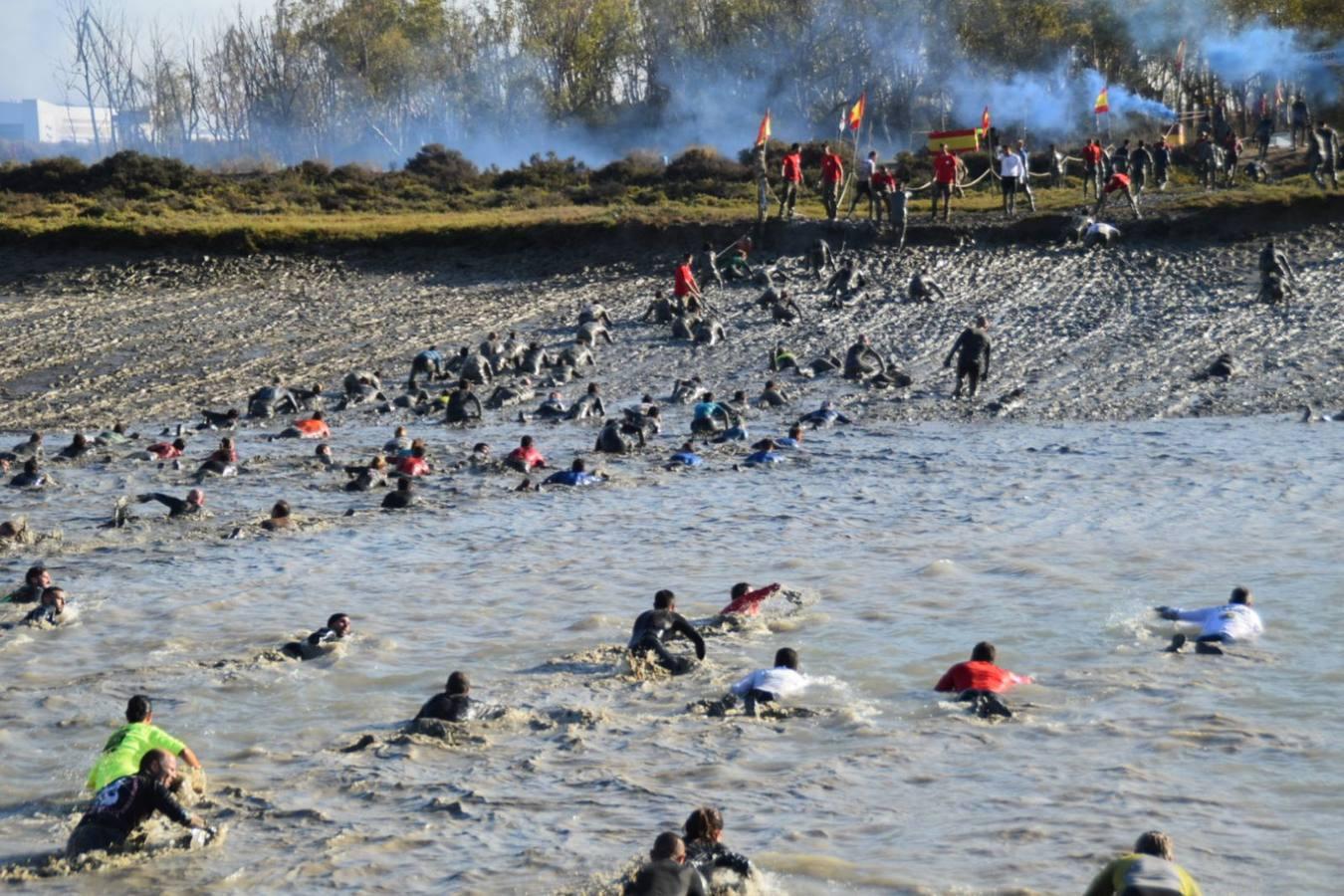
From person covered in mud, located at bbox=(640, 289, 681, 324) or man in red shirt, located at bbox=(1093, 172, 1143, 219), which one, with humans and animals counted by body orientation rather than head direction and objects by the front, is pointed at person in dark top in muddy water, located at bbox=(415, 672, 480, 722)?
the man in red shirt

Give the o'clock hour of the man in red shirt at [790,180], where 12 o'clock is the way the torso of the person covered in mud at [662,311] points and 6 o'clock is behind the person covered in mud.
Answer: The man in red shirt is roughly at 1 o'clock from the person covered in mud.

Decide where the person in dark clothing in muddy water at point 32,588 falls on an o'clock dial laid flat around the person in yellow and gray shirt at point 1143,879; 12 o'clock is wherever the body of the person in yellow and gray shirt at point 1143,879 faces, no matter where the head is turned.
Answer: the person in dark clothing in muddy water at point 32,588 is roughly at 10 o'clock from the person in yellow and gray shirt at point 1143,879.

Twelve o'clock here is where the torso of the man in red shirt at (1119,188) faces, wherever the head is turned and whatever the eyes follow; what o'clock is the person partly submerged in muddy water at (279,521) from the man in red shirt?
The person partly submerged in muddy water is roughly at 1 o'clock from the man in red shirt.

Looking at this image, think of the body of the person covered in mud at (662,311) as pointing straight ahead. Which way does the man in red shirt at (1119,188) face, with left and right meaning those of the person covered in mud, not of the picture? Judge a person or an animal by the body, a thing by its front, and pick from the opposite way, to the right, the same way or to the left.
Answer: the opposite way

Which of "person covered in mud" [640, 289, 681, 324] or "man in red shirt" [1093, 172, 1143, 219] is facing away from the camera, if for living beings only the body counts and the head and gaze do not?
the person covered in mud

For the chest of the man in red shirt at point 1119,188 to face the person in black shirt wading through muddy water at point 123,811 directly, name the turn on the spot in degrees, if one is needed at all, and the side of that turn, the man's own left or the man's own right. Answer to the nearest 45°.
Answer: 0° — they already face them

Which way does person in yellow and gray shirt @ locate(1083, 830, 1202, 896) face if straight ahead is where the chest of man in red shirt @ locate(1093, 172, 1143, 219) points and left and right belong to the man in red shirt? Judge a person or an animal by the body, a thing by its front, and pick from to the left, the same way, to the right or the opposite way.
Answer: the opposite way

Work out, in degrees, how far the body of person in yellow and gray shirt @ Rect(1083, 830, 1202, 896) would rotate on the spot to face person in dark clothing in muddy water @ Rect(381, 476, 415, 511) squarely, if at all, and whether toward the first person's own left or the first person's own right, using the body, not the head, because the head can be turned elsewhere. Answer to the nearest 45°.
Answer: approximately 45° to the first person's own left

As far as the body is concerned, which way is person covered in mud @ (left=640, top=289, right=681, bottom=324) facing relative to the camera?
away from the camera

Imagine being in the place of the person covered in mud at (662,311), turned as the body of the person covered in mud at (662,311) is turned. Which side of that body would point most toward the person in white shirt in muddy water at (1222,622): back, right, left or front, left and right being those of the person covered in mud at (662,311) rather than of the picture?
back

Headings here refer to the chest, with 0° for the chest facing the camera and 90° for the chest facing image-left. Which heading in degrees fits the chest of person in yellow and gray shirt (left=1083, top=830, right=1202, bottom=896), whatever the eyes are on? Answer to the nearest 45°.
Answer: approximately 180°
